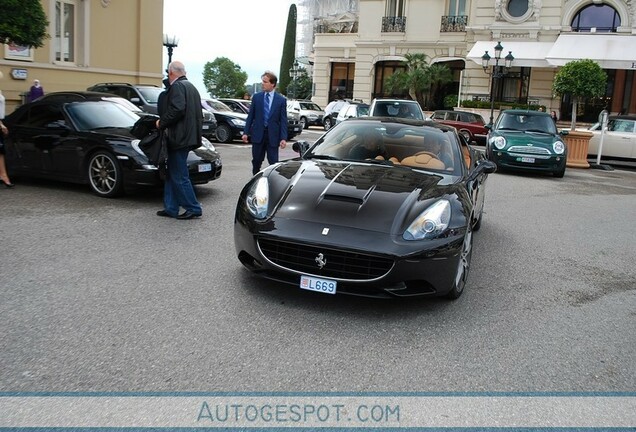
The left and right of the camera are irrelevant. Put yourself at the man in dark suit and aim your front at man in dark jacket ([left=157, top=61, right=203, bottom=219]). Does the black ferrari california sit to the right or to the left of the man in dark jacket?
left

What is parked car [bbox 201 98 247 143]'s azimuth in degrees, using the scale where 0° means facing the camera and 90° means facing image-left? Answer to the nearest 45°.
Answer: approximately 315°

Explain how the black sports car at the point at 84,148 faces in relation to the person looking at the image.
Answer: facing the viewer and to the right of the viewer

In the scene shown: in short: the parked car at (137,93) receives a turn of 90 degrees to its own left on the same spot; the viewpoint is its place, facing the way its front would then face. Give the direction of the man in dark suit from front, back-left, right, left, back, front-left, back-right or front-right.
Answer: back-right

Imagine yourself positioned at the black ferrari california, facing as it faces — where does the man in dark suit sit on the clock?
The man in dark suit is roughly at 4 o'clock from the black ferrari california.

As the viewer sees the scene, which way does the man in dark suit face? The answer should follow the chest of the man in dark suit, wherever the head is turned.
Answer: toward the camera

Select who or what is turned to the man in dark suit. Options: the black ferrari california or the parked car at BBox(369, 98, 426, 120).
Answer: the parked car

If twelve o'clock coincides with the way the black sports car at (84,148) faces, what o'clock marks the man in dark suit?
The man in dark suit is roughly at 11 o'clock from the black sports car.

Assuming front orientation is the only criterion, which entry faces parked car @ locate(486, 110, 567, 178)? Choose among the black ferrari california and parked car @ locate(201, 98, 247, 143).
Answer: parked car @ locate(201, 98, 247, 143)

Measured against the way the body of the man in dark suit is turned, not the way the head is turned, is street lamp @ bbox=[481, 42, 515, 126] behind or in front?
behind

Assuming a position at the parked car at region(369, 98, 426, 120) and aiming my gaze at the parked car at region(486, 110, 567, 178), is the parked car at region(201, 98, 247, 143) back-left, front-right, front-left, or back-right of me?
back-right

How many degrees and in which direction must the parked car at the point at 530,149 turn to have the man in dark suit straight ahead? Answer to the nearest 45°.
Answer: approximately 45° to its right

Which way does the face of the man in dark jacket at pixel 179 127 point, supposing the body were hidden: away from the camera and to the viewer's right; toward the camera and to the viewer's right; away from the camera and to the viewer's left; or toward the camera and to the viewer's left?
away from the camera and to the viewer's left

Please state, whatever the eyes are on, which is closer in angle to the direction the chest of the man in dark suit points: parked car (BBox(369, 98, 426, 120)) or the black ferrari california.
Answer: the black ferrari california

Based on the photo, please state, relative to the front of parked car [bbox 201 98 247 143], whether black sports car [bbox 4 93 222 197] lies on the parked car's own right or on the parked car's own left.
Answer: on the parked car's own right
